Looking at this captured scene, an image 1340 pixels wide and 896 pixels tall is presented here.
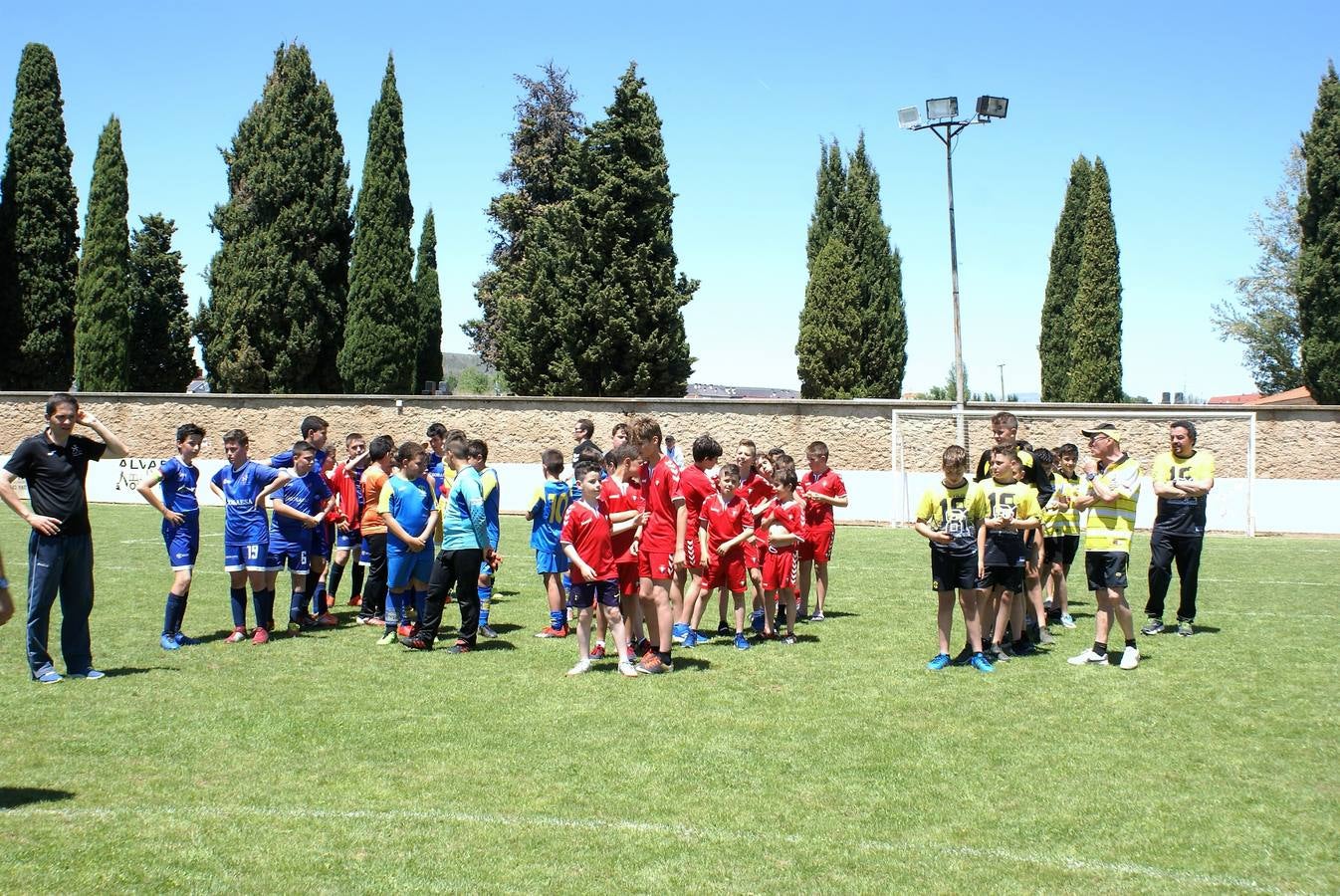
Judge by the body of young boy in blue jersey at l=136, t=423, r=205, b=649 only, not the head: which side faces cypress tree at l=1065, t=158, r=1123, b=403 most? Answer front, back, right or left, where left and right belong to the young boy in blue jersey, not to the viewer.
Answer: left

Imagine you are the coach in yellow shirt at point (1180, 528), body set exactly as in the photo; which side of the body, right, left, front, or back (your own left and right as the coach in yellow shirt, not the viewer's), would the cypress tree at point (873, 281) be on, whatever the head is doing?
back

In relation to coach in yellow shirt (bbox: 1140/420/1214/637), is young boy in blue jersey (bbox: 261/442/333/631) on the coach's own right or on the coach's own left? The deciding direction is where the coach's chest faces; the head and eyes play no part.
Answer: on the coach's own right

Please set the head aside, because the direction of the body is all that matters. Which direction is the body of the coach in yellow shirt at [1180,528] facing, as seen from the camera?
toward the camera

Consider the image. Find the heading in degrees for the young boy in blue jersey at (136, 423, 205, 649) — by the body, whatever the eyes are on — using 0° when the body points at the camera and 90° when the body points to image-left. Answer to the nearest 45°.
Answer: approximately 315°

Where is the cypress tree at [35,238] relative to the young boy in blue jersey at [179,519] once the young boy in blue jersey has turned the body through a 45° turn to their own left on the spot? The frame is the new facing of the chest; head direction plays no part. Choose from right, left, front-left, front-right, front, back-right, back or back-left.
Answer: left

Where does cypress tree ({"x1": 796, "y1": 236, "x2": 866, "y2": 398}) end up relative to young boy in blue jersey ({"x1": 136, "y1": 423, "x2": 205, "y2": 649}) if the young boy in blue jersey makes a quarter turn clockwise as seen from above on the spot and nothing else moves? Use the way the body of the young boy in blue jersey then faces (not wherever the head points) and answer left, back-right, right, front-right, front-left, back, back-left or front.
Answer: back

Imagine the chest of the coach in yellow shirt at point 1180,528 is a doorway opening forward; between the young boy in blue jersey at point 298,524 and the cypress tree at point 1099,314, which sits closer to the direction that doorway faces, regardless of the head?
the young boy in blue jersey

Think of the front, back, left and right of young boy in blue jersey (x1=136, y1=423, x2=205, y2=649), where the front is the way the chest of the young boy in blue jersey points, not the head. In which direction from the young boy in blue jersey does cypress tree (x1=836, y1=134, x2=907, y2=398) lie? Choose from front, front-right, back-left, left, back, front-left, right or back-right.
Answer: left

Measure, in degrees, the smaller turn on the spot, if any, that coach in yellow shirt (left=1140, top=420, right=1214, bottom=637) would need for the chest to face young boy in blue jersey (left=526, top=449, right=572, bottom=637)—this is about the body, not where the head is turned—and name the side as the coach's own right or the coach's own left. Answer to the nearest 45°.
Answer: approximately 45° to the coach's own right
